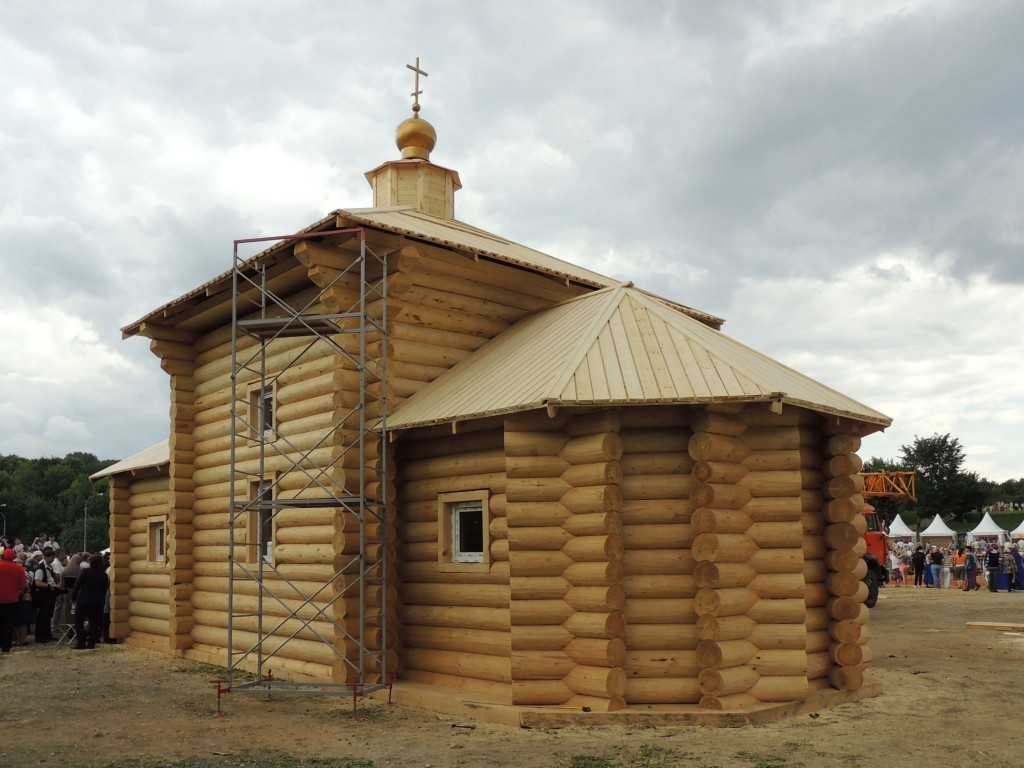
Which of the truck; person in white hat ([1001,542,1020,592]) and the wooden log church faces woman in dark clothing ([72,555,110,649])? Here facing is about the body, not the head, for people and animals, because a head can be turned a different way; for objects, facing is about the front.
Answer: the wooden log church

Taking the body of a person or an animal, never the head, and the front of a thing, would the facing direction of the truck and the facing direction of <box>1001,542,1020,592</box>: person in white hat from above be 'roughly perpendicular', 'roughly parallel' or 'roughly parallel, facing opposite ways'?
roughly perpendicular

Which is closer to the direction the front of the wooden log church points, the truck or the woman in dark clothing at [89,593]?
the woman in dark clothing

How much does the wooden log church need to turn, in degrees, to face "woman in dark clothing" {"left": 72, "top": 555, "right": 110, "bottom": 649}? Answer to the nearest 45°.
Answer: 0° — it already faces them

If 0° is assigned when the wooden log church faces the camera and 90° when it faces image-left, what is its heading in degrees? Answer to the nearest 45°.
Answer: approximately 135°
